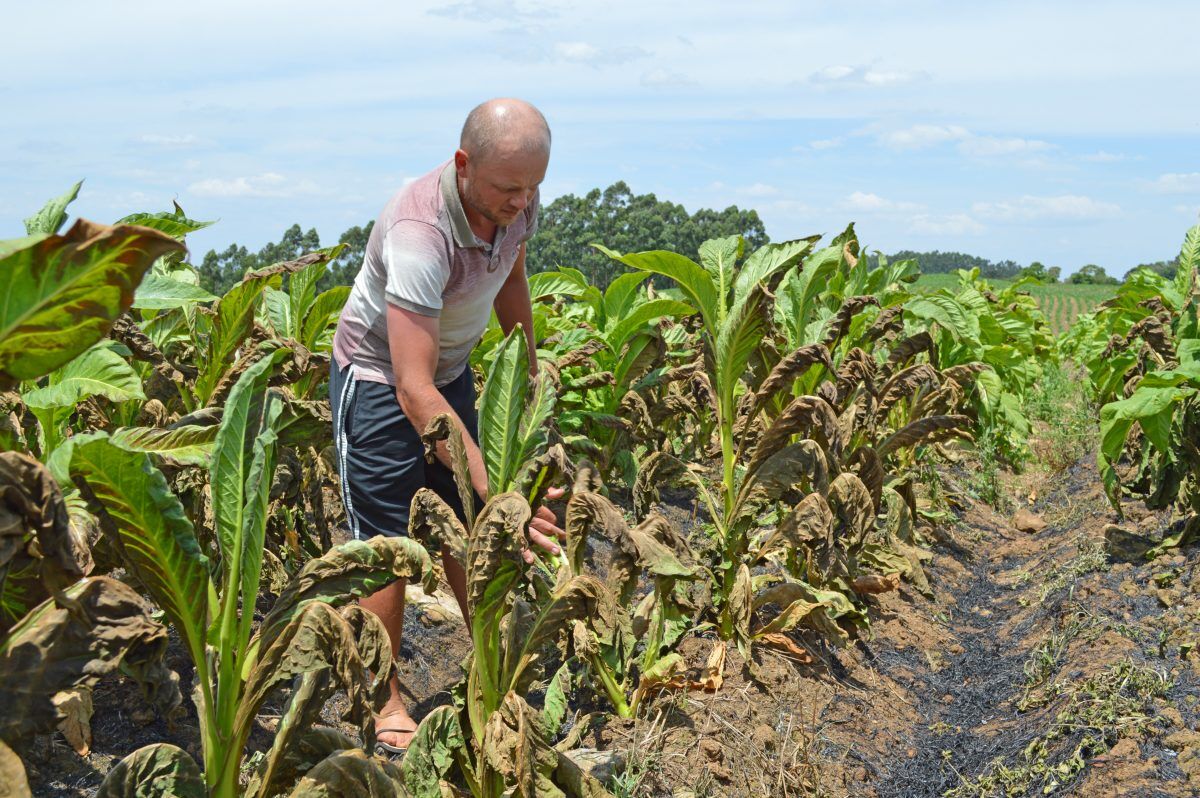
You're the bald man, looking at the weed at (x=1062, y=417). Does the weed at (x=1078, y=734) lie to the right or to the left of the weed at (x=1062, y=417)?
right

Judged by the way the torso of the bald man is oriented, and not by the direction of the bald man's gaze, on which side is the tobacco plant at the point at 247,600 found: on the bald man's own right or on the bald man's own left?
on the bald man's own right

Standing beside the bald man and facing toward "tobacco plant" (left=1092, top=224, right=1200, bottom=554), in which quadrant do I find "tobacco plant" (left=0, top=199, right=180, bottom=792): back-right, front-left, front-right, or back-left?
back-right

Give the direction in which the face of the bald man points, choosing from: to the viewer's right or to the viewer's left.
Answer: to the viewer's right

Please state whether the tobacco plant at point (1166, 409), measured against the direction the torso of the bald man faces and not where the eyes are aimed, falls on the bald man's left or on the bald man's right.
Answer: on the bald man's left

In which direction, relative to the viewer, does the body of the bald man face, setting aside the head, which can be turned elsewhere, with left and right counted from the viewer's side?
facing the viewer and to the right of the viewer

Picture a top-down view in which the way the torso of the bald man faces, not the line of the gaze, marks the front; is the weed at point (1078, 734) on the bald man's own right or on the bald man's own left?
on the bald man's own left
